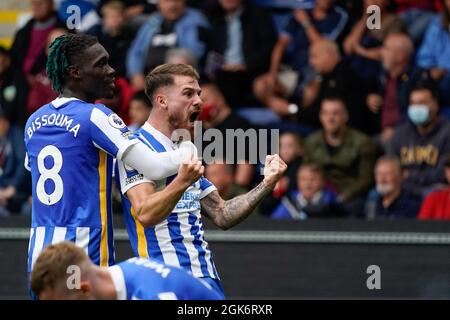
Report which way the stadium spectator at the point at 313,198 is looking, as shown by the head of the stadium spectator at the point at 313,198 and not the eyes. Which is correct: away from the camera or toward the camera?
toward the camera

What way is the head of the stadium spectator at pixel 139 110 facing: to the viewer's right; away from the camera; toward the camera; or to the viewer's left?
toward the camera

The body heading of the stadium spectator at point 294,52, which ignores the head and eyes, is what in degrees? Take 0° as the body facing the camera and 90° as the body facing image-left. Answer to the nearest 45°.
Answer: approximately 45°

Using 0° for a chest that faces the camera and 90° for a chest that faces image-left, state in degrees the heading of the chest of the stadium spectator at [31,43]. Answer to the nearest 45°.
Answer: approximately 0°

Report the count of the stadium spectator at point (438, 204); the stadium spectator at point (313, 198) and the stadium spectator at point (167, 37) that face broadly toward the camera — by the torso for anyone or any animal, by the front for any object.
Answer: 3

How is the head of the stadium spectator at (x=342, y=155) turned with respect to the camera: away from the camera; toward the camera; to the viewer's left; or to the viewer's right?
toward the camera

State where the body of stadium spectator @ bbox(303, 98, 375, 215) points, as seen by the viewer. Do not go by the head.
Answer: toward the camera

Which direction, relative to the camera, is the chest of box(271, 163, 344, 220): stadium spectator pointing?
toward the camera

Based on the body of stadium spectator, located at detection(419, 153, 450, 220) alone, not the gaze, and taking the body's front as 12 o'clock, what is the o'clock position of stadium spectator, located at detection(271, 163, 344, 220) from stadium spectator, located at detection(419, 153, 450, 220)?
stadium spectator, located at detection(271, 163, 344, 220) is roughly at 3 o'clock from stadium spectator, located at detection(419, 153, 450, 220).

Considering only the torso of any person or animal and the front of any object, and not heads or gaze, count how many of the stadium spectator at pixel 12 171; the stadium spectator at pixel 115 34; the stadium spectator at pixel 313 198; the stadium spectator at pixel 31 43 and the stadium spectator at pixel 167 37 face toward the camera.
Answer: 5

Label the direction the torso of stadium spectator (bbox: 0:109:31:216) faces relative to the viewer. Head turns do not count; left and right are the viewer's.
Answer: facing the viewer

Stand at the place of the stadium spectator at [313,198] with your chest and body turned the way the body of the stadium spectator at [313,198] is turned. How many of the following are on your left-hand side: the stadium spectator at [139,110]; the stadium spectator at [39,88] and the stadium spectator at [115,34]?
0

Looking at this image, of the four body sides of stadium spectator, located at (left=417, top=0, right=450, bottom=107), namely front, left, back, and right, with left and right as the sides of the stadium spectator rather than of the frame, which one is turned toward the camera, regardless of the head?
front

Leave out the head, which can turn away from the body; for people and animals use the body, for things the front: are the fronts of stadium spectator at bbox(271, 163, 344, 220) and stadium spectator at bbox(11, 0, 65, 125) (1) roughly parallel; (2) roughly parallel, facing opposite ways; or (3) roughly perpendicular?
roughly parallel

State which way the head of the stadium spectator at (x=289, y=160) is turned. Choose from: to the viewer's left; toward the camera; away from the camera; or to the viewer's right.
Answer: toward the camera

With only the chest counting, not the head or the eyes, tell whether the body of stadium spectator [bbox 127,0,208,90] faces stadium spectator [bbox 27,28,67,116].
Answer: no
